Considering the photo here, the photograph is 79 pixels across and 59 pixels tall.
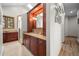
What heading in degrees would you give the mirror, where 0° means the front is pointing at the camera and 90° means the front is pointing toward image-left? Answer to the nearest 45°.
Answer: approximately 45°

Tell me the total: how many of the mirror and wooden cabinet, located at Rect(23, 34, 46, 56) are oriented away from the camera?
0

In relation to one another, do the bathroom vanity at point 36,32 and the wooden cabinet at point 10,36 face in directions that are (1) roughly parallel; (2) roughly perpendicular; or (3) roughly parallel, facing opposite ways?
roughly perpendicular

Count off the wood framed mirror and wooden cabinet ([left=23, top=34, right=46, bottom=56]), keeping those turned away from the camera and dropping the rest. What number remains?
0
